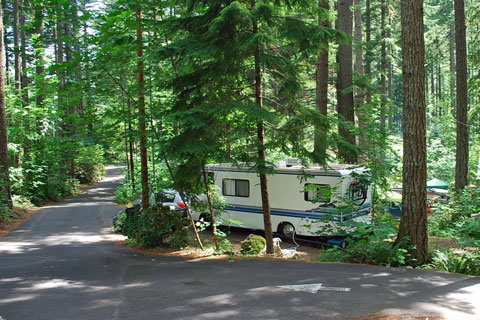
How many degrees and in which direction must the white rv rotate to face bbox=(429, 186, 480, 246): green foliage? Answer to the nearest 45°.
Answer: approximately 135° to its right

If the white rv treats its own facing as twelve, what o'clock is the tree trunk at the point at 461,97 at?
The tree trunk is roughly at 4 o'clock from the white rv.

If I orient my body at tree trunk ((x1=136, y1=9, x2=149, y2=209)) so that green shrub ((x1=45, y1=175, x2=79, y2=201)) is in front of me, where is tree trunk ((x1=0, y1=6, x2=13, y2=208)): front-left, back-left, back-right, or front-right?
front-left

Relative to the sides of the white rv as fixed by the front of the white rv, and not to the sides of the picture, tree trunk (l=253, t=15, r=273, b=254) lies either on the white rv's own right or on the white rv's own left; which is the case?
on the white rv's own left

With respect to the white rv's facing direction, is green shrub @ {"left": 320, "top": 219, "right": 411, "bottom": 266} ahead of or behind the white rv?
behind

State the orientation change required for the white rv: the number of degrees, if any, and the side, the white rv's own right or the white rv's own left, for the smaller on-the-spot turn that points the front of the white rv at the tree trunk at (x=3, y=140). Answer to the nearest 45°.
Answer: approximately 45° to the white rv's own left

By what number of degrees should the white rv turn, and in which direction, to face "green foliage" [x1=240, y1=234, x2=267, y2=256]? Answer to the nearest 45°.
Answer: approximately 135° to its left

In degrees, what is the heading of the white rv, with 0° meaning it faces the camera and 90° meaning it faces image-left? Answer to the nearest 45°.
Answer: approximately 135°

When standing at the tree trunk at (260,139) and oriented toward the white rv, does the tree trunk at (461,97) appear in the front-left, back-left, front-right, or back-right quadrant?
front-right

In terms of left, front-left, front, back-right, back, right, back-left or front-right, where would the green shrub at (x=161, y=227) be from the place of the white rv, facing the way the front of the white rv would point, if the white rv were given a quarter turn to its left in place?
front

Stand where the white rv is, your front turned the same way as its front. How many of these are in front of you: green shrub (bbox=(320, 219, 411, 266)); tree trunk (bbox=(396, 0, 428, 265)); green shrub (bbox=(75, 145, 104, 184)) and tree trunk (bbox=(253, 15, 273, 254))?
1
